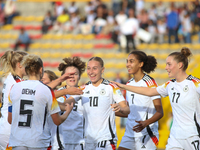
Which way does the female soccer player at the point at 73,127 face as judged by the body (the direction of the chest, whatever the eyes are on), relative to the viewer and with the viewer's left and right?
facing the viewer

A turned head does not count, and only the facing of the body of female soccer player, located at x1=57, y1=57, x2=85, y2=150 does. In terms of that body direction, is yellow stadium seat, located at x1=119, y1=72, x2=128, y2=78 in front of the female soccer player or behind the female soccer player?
behind

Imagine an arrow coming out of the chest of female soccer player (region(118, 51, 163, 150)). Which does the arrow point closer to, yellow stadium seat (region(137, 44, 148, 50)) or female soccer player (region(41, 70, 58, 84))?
the female soccer player

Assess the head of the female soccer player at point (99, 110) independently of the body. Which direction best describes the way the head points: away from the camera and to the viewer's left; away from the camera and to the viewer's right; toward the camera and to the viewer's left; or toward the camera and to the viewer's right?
toward the camera and to the viewer's left

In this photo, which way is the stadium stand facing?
toward the camera

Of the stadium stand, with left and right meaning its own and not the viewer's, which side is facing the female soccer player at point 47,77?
front

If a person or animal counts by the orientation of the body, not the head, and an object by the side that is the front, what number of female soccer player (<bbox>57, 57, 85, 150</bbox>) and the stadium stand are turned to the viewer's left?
0

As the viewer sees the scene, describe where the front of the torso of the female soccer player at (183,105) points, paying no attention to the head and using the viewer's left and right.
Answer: facing the viewer and to the left of the viewer

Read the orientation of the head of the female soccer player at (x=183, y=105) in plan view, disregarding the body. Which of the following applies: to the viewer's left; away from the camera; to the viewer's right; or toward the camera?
to the viewer's left

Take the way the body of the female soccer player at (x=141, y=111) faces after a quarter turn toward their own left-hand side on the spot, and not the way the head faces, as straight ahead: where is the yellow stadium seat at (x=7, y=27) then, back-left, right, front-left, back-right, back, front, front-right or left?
back
